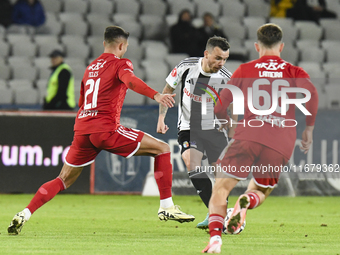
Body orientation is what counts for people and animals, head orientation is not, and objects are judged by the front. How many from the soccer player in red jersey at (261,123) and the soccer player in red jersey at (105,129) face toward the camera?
0

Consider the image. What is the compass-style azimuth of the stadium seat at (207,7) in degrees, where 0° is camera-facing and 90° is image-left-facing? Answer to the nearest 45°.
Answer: approximately 0°

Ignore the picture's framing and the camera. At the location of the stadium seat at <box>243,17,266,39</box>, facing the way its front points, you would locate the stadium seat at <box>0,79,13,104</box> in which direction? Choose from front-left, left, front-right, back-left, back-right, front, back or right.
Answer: front-right

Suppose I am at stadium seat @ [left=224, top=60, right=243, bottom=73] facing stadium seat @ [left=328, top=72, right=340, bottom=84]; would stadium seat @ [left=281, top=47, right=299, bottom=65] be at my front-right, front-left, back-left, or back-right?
front-left

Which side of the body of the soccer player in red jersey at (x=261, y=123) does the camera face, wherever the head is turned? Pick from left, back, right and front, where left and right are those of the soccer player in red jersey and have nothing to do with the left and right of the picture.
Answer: back

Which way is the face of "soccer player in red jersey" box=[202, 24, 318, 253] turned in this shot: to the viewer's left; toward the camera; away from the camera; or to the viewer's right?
away from the camera

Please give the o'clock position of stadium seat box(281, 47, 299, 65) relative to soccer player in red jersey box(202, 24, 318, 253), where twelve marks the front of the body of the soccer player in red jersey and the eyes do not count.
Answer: The stadium seat is roughly at 12 o'clock from the soccer player in red jersey.

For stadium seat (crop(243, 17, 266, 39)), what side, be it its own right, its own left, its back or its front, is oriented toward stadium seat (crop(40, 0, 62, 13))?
right

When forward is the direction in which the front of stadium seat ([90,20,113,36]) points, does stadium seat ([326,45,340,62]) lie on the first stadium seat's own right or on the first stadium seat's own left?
on the first stadium seat's own left

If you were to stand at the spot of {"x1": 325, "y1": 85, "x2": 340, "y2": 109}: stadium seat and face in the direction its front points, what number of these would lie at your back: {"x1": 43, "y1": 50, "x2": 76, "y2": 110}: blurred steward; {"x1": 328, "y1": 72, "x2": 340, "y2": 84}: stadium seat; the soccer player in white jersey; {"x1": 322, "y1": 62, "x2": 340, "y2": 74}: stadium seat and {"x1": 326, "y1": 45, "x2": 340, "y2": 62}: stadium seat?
3

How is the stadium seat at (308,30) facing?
toward the camera

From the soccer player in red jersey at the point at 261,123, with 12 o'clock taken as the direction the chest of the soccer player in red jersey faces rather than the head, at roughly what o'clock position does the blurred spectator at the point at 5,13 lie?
The blurred spectator is roughly at 11 o'clock from the soccer player in red jersey.

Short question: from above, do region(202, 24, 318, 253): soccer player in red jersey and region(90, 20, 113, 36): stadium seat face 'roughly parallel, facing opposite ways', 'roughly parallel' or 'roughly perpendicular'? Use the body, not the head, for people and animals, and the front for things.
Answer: roughly parallel, facing opposite ways

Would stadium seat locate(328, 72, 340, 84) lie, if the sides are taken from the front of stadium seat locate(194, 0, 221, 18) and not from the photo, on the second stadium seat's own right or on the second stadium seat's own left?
on the second stadium seat's own left

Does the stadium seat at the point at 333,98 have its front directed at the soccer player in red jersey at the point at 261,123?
yes

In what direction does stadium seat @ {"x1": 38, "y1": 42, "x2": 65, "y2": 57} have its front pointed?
toward the camera

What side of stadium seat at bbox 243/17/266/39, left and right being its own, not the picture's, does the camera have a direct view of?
front

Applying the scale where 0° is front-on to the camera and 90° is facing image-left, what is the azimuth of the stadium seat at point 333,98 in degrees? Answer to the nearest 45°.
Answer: approximately 0°
